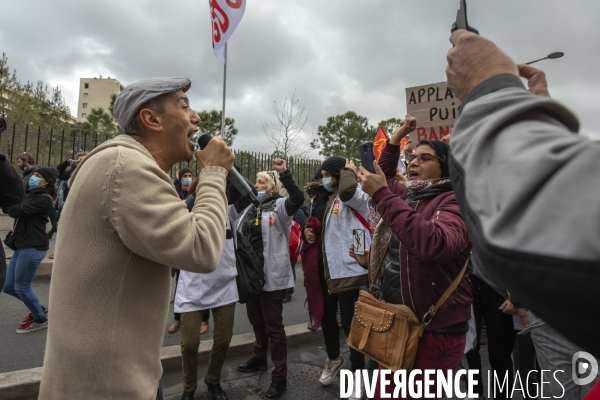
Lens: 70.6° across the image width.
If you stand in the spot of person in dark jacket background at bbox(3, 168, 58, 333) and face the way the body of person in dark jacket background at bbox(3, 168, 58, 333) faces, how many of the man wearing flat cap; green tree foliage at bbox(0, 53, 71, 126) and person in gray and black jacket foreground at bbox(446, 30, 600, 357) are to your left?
2

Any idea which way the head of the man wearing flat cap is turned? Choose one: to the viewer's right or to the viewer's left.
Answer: to the viewer's right

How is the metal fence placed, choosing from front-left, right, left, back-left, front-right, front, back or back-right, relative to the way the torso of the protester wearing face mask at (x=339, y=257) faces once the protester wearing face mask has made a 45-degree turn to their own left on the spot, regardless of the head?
back-right

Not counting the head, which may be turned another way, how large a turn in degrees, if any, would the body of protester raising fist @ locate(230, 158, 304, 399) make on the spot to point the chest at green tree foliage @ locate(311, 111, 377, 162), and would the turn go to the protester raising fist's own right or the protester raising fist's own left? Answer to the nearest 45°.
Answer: approximately 135° to the protester raising fist's own right

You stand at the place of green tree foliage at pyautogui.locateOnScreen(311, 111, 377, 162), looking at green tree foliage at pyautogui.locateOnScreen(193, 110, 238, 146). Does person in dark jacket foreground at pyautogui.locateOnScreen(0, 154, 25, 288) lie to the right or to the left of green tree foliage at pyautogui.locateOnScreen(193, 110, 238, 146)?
left

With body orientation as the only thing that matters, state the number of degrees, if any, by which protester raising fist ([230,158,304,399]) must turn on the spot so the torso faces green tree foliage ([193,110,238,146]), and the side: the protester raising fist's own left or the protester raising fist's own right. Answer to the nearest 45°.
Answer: approximately 135° to the protester raising fist's own right

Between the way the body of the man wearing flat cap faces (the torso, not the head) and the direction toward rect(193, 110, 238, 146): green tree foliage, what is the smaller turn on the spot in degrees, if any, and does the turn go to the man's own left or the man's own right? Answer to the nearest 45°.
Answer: approximately 90° to the man's own left

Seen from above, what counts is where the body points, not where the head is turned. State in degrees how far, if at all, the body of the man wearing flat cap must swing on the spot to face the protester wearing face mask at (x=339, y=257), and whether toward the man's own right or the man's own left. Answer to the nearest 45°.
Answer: approximately 45° to the man's own left

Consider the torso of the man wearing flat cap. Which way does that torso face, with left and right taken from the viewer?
facing to the right of the viewer

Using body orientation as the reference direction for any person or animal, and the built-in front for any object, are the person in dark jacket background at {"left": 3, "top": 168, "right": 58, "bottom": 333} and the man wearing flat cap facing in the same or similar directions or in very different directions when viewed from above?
very different directions

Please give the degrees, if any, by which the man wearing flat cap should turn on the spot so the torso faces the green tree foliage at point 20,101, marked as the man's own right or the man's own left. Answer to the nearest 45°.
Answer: approximately 90° to the man's own left
